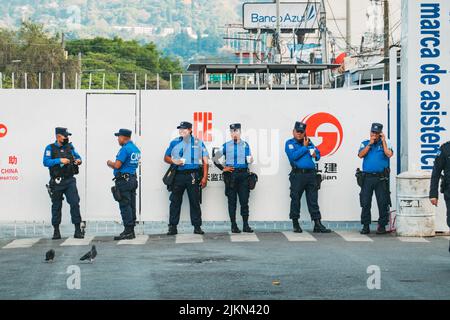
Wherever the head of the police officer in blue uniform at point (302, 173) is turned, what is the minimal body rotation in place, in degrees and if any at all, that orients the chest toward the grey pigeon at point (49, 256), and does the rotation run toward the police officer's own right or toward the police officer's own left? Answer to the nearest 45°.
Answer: approximately 90° to the police officer's own right

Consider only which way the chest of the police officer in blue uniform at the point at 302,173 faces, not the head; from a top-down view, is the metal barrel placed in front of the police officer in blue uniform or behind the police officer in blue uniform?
in front

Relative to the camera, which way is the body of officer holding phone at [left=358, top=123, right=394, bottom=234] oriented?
toward the camera

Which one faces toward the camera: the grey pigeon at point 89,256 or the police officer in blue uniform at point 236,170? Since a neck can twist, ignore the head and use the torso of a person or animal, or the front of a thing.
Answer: the police officer in blue uniform

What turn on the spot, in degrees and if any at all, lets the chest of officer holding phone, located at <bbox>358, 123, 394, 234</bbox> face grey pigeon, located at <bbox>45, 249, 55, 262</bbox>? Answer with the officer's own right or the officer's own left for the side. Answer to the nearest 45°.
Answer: approximately 45° to the officer's own right

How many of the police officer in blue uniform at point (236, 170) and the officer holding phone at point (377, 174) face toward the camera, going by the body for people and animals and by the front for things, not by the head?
2

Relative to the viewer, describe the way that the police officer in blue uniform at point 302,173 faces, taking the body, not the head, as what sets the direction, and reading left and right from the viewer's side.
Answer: facing the viewer and to the right of the viewer

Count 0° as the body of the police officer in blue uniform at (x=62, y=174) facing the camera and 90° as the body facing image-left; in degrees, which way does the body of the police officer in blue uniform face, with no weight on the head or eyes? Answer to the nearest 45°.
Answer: approximately 315°

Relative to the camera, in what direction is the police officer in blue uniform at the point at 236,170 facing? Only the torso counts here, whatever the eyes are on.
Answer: toward the camera

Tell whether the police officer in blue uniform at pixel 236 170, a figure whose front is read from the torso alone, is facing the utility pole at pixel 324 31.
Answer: no

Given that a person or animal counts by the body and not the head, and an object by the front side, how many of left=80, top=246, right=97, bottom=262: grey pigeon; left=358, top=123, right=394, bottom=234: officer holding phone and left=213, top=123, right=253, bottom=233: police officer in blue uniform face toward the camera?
2

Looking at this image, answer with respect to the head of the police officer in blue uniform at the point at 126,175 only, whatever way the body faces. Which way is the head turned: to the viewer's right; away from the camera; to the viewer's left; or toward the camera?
to the viewer's left
